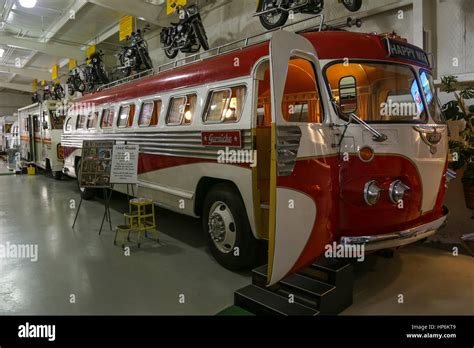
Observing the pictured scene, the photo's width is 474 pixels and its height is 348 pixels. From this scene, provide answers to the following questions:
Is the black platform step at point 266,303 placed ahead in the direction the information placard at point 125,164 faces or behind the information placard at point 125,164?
ahead

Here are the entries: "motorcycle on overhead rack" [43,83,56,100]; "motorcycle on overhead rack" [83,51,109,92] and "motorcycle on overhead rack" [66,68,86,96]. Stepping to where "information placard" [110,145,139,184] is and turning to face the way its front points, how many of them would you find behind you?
3

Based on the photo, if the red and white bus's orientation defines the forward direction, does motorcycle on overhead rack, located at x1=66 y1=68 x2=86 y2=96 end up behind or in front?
behind

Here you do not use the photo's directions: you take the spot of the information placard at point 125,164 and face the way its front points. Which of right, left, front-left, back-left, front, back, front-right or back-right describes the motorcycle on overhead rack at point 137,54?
back

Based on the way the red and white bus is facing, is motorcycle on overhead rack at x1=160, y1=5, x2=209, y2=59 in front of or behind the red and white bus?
behind

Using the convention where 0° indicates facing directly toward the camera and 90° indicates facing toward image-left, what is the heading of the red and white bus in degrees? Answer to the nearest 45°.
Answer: approximately 315°
